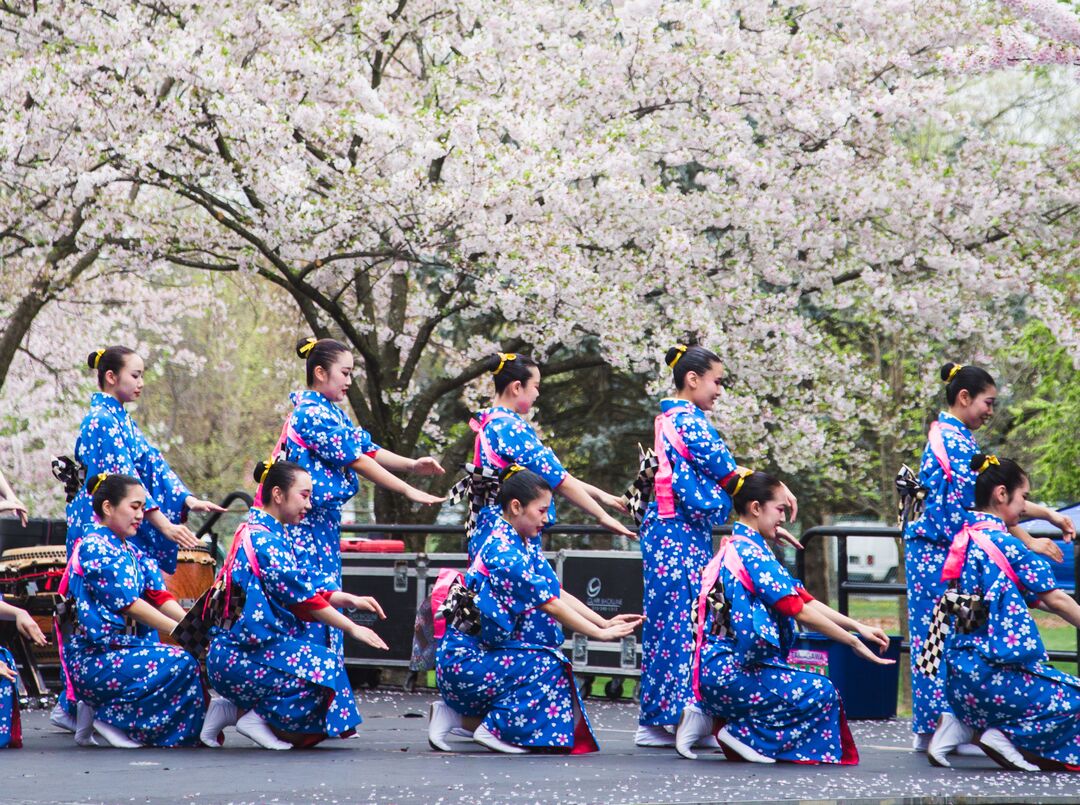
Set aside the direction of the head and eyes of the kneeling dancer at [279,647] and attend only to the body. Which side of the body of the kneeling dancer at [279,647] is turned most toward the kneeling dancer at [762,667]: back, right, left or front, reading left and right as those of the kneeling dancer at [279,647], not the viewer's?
front

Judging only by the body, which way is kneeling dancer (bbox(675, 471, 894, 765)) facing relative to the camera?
to the viewer's right

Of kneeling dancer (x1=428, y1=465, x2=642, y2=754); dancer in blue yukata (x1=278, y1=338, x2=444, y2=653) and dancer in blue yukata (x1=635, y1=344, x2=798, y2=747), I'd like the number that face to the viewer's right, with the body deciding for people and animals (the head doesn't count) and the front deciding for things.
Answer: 3

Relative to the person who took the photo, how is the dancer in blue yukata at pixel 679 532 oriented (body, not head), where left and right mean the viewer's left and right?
facing to the right of the viewer

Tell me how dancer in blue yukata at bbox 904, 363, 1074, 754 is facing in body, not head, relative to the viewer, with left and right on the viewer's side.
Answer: facing to the right of the viewer

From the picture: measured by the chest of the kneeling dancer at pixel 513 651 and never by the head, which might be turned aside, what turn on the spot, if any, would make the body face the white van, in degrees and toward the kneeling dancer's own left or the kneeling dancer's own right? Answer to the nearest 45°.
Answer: approximately 90° to the kneeling dancer's own left

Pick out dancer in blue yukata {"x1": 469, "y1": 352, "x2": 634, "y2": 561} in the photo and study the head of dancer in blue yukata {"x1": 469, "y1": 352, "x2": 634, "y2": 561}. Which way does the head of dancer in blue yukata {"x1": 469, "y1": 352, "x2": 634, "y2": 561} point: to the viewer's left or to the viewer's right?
to the viewer's right

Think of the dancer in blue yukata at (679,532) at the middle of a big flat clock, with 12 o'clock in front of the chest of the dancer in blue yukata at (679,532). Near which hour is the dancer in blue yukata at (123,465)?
the dancer in blue yukata at (123,465) is roughly at 6 o'clock from the dancer in blue yukata at (679,532).

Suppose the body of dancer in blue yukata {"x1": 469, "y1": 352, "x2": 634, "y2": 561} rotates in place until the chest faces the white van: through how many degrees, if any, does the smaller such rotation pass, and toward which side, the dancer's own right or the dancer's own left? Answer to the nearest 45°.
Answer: approximately 90° to the dancer's own left

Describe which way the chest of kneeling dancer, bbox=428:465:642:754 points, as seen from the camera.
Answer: to the viewer's right

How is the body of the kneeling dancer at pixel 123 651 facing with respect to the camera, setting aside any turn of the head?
to the viewer's right

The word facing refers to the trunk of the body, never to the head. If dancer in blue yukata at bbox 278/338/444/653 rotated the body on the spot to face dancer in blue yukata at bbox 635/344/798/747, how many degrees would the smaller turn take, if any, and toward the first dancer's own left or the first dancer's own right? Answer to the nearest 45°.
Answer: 0° — they already face them

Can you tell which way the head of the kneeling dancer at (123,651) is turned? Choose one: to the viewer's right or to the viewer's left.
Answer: to the viewer's right

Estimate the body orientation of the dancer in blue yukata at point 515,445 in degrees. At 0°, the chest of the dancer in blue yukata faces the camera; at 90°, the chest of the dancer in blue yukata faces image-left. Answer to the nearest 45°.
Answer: approximately 270°

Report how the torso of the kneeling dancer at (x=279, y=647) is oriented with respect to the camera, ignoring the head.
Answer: to the viewer's right

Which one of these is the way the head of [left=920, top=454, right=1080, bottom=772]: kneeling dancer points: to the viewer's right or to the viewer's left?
to the viewer's right

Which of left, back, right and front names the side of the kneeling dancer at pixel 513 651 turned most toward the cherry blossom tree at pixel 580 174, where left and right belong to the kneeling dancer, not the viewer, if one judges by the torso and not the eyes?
left
